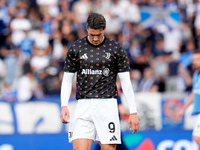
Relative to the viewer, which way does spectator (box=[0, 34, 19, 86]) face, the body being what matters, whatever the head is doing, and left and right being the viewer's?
facing the viewer

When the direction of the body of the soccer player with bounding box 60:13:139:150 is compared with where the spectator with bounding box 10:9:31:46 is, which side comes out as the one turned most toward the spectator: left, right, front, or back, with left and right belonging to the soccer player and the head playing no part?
back

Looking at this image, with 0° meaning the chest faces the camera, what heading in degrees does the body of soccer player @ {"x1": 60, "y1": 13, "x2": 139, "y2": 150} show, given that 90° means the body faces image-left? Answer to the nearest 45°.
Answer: approximately 0°

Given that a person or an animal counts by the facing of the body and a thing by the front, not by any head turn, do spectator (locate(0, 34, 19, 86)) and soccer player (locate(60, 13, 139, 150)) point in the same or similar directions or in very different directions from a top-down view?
same or similar directions

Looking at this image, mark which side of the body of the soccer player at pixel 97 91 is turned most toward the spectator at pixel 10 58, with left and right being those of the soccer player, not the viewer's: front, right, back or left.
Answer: back

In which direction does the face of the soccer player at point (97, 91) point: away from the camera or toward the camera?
toward the camera

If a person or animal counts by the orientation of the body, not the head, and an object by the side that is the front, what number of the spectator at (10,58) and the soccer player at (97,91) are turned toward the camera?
2

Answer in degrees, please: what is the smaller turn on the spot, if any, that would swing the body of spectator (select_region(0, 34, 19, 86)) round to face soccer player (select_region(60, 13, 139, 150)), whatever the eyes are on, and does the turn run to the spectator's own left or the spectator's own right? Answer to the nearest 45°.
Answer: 0° — they already face them

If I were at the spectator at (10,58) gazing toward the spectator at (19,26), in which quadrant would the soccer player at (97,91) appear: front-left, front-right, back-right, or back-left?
back-right
